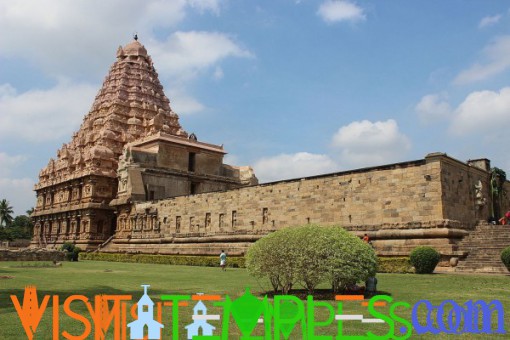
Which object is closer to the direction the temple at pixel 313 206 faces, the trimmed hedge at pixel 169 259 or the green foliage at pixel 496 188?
the green foliage

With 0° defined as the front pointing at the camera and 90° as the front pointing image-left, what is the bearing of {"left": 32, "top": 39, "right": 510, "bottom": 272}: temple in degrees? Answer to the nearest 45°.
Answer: approximately 315°

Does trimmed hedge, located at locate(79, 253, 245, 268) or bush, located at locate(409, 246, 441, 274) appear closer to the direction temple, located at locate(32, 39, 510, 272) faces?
the bush
